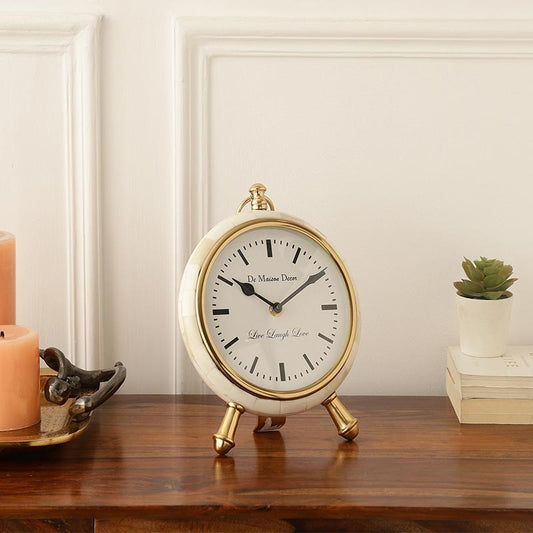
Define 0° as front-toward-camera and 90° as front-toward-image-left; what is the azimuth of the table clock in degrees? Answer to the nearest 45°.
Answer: approximately 315°
